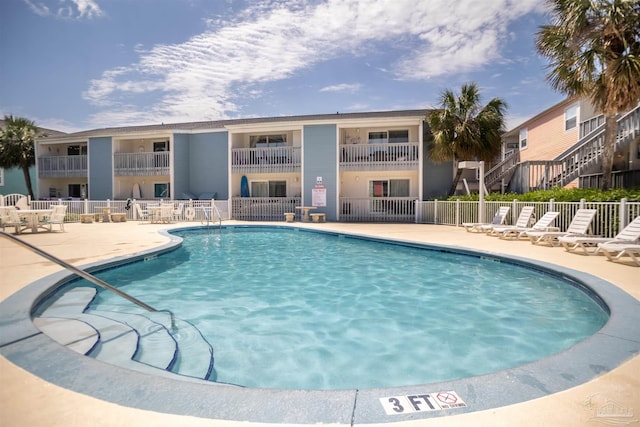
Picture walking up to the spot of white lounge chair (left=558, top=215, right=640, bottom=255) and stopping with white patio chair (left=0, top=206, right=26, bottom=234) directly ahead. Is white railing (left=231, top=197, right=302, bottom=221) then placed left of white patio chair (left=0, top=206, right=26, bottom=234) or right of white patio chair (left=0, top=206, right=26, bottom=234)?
right

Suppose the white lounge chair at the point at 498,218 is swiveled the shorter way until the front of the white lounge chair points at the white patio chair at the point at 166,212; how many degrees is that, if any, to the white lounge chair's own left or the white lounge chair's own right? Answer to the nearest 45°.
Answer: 0° — it already faces it

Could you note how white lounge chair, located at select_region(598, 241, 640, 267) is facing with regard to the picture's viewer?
facing to the left of the viewer

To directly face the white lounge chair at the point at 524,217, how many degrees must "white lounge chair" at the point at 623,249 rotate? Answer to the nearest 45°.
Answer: approximately 45° to its right

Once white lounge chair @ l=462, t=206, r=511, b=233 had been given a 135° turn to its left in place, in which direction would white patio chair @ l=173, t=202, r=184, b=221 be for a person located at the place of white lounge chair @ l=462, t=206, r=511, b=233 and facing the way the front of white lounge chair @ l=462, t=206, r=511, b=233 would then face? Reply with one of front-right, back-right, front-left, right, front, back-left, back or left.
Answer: back-right

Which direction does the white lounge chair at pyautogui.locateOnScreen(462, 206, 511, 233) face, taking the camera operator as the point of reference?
facing to the left of the viewer

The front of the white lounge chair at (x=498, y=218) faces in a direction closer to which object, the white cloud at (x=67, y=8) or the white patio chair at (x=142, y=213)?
the white patio chair

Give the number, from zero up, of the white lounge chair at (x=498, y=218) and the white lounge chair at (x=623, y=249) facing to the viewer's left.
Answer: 2

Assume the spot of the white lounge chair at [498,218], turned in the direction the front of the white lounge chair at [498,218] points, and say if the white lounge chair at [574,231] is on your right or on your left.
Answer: on your left
